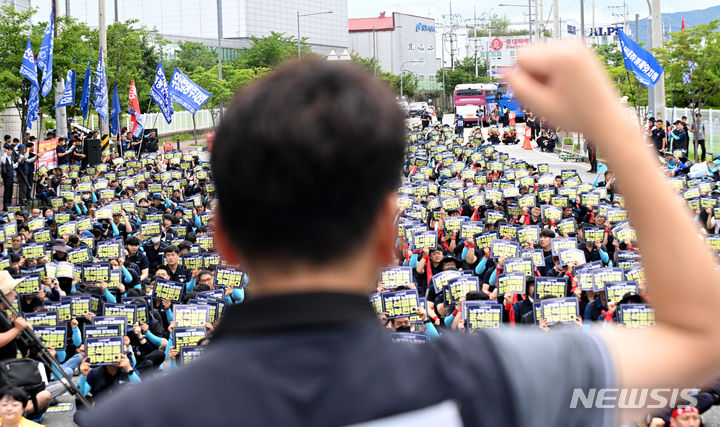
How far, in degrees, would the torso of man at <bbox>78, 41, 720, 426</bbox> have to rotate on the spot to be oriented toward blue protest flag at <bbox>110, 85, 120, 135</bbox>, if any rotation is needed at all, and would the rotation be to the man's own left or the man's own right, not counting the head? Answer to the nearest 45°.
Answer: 0° — they already face it

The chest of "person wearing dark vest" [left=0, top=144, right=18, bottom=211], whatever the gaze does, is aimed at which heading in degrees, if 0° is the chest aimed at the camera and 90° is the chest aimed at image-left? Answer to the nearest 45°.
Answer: approximately 315°

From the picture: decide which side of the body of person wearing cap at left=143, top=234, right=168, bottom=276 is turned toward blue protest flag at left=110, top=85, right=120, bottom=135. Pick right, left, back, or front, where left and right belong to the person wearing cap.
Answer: back

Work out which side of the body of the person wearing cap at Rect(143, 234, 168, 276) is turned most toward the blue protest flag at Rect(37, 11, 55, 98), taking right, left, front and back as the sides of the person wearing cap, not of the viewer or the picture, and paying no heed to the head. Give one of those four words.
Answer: back

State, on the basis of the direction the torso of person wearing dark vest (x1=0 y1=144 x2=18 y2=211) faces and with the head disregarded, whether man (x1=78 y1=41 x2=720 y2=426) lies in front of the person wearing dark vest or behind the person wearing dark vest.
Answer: in front

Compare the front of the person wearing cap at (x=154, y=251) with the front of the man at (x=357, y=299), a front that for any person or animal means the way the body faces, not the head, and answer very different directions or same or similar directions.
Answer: very different directions

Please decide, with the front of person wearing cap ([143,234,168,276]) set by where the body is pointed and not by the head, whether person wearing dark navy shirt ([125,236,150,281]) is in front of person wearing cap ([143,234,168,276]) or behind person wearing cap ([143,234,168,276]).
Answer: in front

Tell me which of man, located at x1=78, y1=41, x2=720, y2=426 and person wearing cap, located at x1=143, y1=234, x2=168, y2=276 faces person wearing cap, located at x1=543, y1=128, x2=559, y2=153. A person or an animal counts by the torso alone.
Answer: the man

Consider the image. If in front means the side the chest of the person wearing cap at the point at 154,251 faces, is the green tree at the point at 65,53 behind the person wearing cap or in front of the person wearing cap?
behind

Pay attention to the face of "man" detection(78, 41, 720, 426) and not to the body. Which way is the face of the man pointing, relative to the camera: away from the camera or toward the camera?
away from the camera

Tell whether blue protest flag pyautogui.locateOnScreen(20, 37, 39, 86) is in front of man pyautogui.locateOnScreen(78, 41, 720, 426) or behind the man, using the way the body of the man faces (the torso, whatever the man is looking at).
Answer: in front

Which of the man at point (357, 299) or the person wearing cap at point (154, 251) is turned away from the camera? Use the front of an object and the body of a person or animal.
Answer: the man

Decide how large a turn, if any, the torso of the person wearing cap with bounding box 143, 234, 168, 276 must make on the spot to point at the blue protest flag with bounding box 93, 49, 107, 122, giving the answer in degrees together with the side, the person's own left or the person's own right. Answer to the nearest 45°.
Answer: approximately 180°

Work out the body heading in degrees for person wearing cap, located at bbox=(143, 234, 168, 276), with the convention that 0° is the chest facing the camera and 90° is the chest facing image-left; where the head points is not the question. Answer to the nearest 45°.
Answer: approximately 0°

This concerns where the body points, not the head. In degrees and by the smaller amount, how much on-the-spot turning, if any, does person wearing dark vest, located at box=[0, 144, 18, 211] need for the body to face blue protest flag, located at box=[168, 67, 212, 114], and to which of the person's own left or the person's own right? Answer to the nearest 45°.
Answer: approximately 90° to the person's own left

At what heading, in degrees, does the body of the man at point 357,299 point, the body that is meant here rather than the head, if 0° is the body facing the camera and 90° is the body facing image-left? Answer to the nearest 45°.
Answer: approximately 180°
